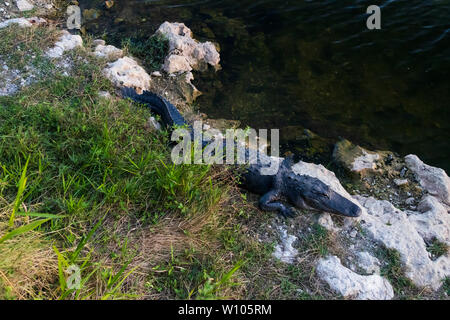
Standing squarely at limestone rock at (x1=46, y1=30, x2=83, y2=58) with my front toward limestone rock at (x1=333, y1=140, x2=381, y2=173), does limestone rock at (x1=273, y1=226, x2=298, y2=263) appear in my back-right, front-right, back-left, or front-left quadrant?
front-right

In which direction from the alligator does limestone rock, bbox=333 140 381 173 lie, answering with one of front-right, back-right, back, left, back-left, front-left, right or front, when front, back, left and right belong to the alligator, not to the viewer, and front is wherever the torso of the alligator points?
left

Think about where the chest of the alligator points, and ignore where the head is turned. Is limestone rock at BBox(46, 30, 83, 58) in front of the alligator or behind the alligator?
behind

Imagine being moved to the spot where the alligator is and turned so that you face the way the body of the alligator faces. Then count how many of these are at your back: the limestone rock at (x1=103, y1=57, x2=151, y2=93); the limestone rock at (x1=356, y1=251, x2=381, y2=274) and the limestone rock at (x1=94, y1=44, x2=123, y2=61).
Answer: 2

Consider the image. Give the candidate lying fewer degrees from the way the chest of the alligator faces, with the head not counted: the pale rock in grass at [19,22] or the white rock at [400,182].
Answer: the white rock

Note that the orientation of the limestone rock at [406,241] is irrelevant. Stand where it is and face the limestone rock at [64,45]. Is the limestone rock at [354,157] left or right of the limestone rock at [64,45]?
right

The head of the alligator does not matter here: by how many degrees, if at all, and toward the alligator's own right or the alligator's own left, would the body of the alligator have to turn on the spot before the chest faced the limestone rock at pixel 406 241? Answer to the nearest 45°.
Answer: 0° — it already faces it

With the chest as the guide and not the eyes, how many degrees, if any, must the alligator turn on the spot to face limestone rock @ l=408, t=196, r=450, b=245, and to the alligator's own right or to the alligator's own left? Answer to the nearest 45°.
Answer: approximately 45° to the alligator's own left

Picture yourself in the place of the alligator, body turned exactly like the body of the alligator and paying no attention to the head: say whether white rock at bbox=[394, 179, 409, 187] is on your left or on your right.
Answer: on your left

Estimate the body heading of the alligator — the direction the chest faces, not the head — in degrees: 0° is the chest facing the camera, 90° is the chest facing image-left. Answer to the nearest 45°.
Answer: approximately 315°

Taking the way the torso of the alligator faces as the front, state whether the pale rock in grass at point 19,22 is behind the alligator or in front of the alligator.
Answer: behind

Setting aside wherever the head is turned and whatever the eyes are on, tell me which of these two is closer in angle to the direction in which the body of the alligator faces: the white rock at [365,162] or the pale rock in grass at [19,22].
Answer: the white rock

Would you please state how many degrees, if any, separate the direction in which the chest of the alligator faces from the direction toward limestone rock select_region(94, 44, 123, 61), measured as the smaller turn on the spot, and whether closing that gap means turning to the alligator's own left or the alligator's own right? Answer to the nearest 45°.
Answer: approximately 180°

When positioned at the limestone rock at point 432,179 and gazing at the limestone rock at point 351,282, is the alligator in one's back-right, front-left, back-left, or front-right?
front-right

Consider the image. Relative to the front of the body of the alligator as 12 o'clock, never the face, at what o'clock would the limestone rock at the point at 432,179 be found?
The limestone rock is roughly at 10 o'clock from the alligator.
